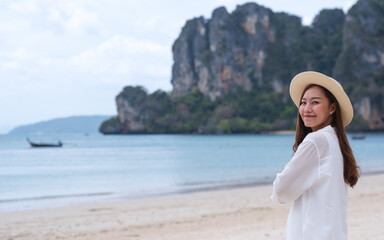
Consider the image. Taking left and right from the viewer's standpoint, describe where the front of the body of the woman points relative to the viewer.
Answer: facing away from the viewer and to the left of the viewer
